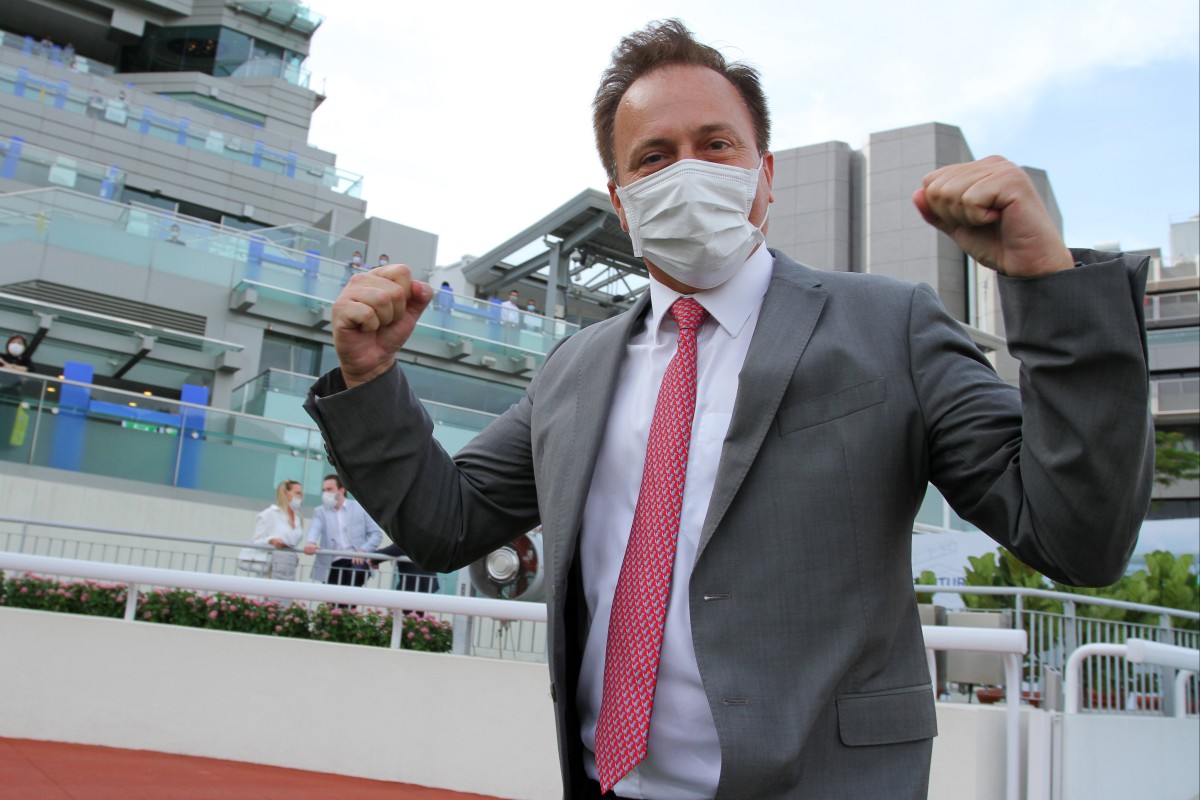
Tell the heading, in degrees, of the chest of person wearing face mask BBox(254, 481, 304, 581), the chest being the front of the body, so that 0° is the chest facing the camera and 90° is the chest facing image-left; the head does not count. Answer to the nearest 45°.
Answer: approximately 315°

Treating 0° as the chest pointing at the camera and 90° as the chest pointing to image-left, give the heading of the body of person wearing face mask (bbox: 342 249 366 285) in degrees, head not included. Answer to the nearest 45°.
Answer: approximately 0°

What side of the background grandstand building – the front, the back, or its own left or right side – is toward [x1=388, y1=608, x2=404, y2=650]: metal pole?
front

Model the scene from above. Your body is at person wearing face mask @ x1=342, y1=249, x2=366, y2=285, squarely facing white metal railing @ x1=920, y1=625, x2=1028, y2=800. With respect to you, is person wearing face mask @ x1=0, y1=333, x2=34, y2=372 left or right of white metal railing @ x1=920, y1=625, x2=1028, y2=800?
right

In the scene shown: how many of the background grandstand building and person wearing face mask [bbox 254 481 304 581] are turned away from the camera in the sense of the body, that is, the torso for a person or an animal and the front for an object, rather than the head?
0

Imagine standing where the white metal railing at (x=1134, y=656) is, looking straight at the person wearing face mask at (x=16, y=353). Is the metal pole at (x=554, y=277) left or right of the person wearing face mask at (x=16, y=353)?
right

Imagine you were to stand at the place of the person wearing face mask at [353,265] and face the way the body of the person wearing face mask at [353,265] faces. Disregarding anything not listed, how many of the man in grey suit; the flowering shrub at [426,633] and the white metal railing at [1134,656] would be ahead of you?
3

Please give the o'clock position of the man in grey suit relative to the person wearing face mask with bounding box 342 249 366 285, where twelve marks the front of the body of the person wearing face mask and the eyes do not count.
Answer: The man in grey suit is roughly at 12 o'clock from the person wearing face mask.

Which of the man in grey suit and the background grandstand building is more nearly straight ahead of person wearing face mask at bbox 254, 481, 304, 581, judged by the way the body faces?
the man in grey suit

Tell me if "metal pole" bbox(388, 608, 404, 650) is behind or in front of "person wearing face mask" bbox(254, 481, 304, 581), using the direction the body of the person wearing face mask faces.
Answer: in front

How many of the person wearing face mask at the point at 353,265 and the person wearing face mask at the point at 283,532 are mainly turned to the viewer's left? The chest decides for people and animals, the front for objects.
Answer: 0

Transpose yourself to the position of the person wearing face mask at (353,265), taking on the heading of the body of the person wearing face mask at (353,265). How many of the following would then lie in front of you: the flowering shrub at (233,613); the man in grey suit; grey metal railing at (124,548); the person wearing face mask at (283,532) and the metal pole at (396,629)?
5

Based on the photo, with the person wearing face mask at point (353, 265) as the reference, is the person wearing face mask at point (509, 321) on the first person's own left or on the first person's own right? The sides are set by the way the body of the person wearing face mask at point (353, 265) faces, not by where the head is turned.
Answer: on the first person's own left
